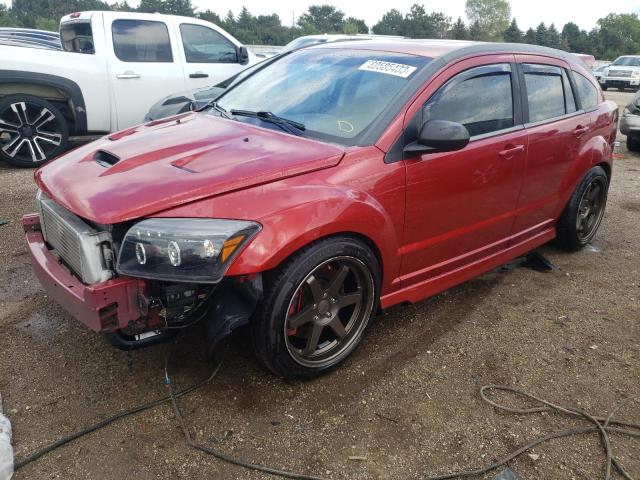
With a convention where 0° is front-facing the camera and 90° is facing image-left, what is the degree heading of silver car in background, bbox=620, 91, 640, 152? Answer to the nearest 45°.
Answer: approximately 45°

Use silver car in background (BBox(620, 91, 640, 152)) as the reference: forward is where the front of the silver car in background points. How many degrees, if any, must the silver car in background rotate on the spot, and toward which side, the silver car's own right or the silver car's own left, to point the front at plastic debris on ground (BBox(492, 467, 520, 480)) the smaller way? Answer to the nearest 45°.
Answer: approximately 45° to the silver car's own left

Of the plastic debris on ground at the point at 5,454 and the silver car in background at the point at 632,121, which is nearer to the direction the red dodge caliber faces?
the plastic debris on ground

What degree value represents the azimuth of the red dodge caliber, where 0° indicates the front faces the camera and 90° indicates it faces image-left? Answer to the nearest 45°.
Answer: approximately 45°

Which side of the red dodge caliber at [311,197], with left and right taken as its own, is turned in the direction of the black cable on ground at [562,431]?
left
